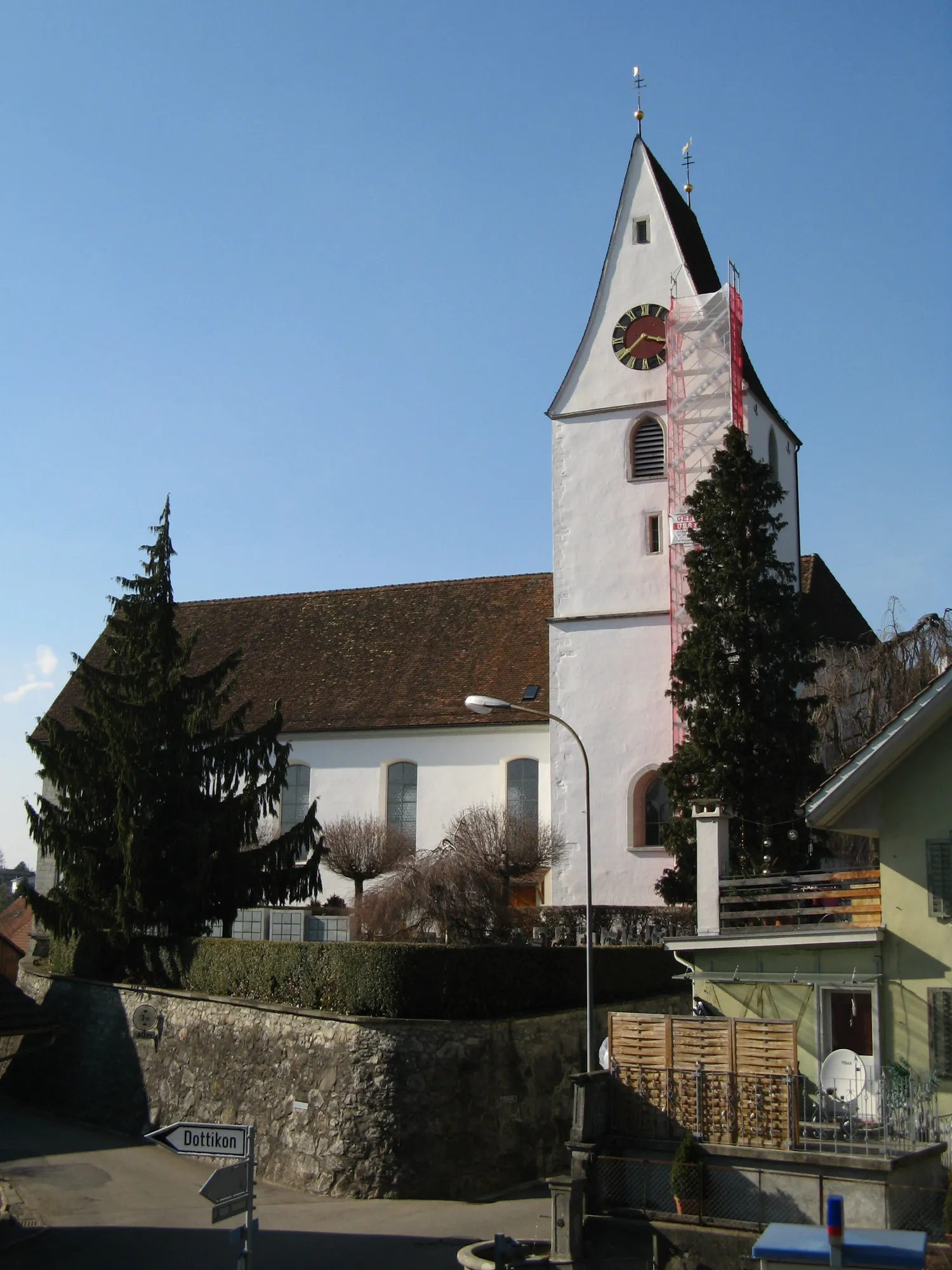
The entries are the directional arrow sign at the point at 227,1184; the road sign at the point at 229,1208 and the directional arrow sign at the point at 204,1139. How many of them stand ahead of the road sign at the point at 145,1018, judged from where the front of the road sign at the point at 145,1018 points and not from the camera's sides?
3

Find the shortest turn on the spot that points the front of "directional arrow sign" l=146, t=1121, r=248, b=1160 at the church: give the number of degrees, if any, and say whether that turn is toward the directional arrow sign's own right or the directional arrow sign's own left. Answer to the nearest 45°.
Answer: approximately 180°

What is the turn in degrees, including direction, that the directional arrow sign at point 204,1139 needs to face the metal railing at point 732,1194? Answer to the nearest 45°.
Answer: approximately 135° to its left

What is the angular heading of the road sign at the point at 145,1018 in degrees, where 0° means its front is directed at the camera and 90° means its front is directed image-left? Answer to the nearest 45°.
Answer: approximately 0°

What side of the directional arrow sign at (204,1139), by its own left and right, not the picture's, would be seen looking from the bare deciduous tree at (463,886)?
back

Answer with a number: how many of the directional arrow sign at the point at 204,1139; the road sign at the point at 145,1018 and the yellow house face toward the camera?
3

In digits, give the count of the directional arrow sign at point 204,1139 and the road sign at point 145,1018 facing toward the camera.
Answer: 2

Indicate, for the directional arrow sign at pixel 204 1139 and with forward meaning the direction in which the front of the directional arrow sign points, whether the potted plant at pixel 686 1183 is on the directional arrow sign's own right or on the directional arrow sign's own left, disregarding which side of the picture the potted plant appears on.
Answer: on the directional arrow sign's own left

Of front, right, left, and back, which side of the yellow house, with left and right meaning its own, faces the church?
back

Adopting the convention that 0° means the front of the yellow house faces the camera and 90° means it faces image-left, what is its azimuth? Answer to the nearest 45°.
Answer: approximately 0°

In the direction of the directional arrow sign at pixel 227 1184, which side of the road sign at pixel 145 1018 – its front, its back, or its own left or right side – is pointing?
front
